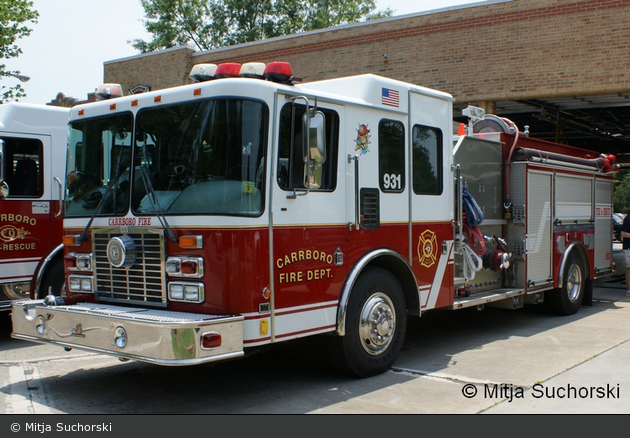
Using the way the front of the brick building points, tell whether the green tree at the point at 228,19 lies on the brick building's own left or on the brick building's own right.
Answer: on the brick building's own right

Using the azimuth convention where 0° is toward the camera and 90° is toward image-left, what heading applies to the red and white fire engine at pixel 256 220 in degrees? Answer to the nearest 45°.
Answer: approximately 45°

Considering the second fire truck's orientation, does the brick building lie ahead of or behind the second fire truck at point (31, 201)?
behind

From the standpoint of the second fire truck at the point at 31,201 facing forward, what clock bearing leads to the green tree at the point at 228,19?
The green tree is roughly at 5 o'clock from the second fire truck.

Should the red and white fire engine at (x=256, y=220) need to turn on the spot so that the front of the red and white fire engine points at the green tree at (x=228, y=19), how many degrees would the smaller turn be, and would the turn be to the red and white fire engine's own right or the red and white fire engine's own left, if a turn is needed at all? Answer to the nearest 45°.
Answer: approximately 135° to the red and white fire engine's own right

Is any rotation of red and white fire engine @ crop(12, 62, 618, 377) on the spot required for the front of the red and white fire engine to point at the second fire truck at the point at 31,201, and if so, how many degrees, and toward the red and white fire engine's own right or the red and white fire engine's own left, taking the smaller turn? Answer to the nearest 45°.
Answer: approximately 90° to the red and white fire engine's own right

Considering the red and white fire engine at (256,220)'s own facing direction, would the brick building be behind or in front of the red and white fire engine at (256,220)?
behind

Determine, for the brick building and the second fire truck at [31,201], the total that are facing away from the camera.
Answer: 0

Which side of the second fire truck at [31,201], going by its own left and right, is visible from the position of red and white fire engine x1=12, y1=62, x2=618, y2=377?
left
